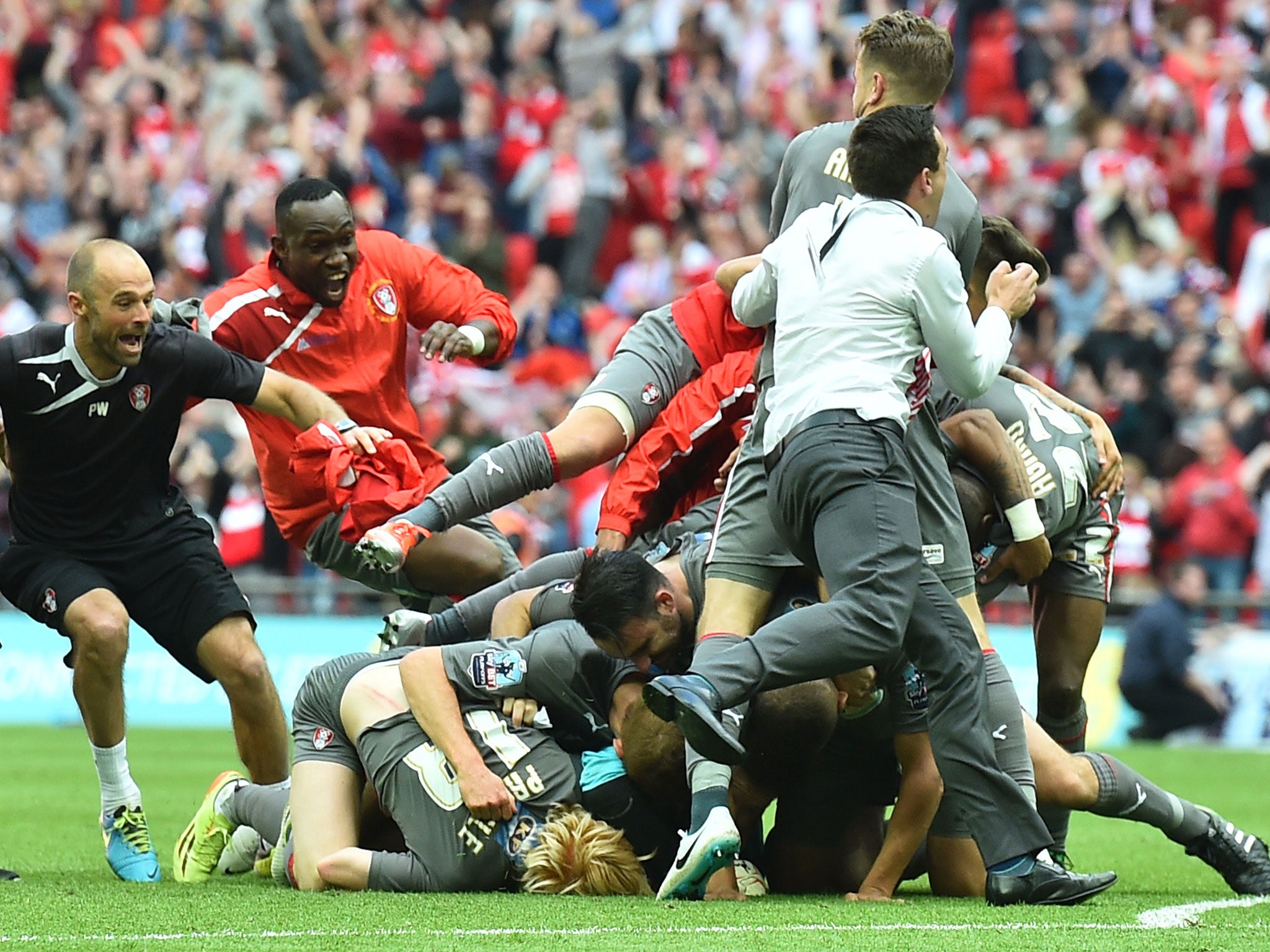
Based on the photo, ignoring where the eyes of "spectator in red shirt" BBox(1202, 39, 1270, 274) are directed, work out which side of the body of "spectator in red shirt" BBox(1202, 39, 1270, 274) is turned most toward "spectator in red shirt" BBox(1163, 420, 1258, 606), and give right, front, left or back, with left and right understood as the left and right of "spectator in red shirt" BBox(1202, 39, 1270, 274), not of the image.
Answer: front

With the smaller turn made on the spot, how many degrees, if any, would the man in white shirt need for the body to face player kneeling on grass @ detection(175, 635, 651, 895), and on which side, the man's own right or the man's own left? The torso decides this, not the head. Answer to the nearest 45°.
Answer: approximately 135° to the man's own left

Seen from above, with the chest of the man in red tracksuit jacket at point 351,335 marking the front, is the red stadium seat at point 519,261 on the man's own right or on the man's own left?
on the man's own left

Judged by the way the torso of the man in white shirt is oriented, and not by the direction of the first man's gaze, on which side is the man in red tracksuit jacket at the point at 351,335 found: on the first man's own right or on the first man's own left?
on the first man's own left

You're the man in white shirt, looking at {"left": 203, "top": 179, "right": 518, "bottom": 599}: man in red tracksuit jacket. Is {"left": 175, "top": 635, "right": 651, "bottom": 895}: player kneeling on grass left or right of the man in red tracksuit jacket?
left

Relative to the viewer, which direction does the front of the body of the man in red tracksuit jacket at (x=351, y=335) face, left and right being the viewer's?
facing the viewer and to the right of the viewer

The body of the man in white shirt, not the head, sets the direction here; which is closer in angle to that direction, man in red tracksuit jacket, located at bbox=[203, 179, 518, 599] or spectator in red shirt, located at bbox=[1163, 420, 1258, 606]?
the spectator in red shirt

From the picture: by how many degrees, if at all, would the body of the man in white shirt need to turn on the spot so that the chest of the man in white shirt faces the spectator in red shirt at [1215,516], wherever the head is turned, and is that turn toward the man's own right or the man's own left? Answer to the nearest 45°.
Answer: approximately 45° to the man's own left

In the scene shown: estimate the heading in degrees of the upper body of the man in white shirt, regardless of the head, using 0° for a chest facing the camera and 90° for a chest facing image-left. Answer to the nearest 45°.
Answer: approximately 225°

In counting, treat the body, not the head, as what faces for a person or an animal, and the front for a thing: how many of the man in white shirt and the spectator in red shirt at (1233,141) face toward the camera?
1

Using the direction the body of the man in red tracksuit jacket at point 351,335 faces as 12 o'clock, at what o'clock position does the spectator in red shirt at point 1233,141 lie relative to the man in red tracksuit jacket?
The spectator in red shirt is roughly at 7 o'clock from the man in red tracksuit jacket.

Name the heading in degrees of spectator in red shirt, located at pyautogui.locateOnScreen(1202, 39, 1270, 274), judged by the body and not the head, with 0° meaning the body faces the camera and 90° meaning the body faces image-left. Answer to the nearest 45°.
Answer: approximately 0°

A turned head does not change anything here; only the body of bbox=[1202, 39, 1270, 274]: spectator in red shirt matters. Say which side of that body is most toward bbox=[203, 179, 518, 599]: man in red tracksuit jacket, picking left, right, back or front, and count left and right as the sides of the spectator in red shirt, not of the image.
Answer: front

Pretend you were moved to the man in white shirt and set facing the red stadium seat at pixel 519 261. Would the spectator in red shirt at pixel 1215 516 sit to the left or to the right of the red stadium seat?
right

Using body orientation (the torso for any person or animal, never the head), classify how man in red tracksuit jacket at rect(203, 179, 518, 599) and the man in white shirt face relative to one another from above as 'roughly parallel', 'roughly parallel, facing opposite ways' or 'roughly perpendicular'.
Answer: roughly perpendicular
